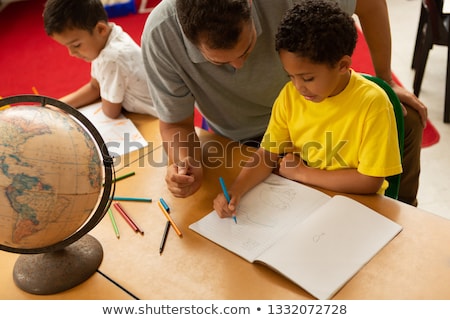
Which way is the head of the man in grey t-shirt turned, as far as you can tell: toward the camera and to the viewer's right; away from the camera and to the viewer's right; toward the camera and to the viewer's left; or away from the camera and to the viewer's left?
toward the camera and to the viewer's right

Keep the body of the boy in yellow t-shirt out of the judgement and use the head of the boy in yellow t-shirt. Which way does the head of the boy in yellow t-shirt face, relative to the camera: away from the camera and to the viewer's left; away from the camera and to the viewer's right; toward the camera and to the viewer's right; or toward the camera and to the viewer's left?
toward the camera and to the viewer's left

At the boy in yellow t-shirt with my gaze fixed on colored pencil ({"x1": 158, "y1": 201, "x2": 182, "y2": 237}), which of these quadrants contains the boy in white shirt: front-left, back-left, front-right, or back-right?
front-right

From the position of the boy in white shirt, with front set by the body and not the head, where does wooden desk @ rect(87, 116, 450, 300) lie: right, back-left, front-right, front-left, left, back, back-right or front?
left

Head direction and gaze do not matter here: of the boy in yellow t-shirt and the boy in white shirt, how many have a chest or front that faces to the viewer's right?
0

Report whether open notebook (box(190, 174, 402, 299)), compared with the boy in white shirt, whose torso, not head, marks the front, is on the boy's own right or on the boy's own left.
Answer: on the boy's own left

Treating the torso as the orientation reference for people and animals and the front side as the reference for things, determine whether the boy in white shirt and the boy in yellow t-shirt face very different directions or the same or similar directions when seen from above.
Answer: same or similar directions

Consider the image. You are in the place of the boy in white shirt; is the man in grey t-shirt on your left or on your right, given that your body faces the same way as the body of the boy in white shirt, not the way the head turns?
on your left
